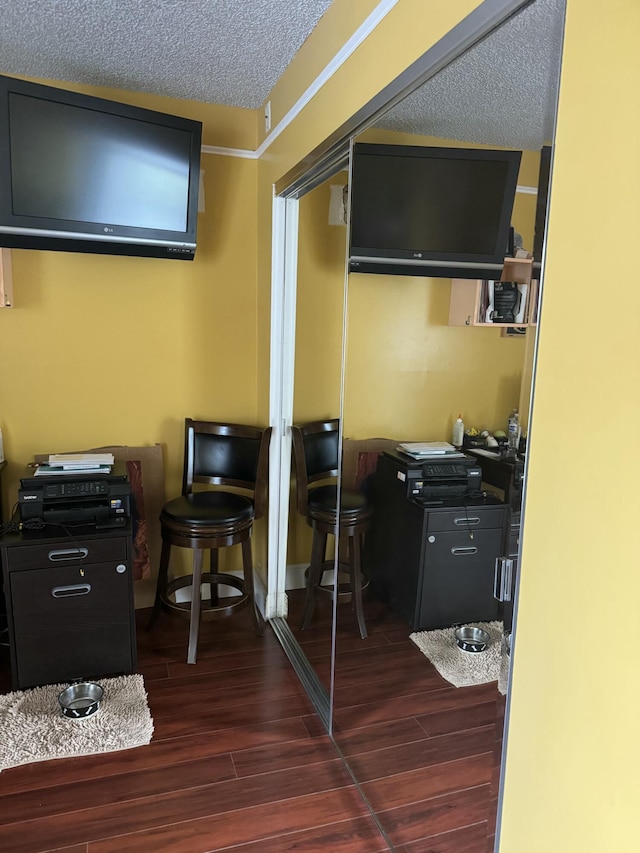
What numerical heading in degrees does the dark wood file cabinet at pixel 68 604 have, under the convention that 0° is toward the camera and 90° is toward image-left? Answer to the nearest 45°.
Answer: approximately 0°
